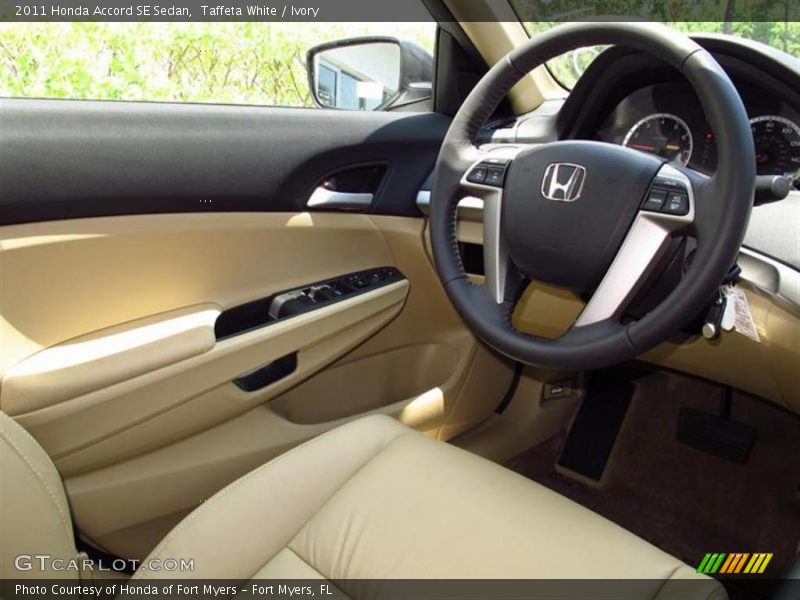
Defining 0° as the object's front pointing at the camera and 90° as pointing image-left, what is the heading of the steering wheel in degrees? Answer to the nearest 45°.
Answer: approximately 45°
